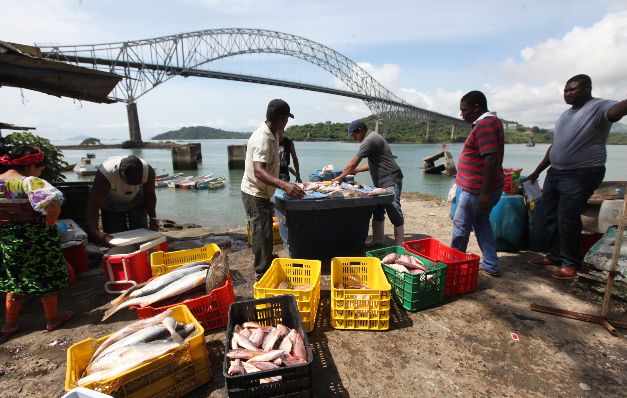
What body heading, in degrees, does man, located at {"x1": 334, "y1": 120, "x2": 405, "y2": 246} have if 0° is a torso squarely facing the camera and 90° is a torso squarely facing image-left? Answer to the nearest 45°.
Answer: approximately 90°

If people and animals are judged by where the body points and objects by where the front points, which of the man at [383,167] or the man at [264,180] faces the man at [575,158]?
the man at [264,180]

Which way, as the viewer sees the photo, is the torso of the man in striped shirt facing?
to the viewer's left

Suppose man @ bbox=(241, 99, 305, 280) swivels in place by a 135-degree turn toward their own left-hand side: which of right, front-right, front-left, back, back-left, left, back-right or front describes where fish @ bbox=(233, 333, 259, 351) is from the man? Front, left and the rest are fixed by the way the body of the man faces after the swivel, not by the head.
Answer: back-left

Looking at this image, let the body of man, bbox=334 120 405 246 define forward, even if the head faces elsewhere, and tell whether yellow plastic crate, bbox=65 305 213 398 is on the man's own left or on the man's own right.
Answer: on the man's own left
